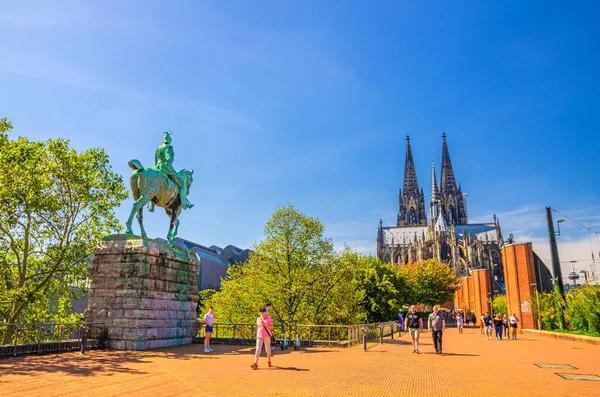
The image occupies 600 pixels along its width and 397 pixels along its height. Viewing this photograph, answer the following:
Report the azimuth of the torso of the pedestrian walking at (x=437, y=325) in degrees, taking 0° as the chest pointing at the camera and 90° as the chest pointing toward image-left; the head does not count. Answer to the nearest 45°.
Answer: approximately 0°

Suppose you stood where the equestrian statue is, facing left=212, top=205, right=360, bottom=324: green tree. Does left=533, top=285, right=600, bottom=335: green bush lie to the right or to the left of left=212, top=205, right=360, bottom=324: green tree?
right

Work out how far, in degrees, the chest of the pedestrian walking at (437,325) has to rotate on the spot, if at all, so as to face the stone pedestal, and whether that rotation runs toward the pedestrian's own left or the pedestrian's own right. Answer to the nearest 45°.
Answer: approximately 45° to the pedestrian's own right

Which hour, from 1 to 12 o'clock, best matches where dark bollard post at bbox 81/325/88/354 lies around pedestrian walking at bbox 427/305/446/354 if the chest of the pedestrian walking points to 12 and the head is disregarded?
The dark bollard post is roughly at 2 o'clock from the pedestrian walking.

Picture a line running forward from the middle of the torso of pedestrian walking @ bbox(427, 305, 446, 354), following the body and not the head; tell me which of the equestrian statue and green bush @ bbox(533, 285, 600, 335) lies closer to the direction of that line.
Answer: the equestrian statue

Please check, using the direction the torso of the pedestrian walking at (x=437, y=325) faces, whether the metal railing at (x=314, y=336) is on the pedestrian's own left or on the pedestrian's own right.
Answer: on the pedestrian's own right

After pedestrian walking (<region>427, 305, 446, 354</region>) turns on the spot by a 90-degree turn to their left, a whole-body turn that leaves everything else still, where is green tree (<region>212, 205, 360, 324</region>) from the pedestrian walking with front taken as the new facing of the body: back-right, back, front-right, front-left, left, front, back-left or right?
back-left

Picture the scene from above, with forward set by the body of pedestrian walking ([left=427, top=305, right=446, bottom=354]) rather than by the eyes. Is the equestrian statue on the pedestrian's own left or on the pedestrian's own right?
on the pedestrian's own right

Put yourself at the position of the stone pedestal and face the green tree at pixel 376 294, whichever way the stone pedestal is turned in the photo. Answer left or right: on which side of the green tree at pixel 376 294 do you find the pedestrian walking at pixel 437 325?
right

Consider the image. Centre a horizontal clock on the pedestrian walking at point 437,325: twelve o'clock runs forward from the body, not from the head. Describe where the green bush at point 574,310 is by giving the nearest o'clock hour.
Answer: The green bush is roughly at 7 o'clock from the pedestrian walking.

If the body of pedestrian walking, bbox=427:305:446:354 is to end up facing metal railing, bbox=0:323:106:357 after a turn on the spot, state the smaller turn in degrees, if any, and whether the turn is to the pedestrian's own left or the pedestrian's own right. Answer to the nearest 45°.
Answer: approximately 45° to the pedestrian's own right

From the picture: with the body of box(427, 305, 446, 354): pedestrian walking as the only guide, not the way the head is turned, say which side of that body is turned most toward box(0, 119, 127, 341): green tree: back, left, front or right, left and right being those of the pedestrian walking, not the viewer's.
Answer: right
